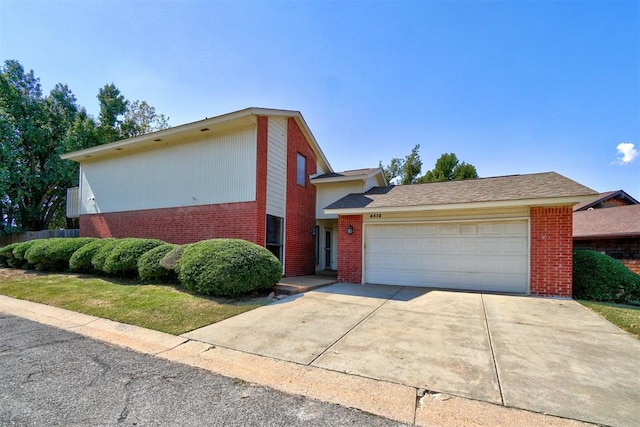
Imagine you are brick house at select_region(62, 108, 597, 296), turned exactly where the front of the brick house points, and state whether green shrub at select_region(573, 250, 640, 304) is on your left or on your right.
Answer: on your left

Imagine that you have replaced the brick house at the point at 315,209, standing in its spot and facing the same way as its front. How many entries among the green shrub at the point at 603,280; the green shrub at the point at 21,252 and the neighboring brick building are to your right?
1

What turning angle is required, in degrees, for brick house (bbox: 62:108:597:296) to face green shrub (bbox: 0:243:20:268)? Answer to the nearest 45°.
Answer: approximately 90° to its right

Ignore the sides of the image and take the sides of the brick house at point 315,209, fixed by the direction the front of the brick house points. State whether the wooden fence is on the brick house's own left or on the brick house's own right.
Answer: on the brick house's own right

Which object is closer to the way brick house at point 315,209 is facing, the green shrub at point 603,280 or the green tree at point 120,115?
the green shrub

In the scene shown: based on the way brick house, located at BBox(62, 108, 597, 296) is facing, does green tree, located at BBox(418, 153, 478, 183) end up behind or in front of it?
behind

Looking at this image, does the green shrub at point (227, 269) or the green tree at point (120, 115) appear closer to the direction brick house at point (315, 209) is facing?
the green shrub

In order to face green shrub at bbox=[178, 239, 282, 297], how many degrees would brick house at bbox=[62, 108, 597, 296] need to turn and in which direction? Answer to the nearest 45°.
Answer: approximately 45° to its right

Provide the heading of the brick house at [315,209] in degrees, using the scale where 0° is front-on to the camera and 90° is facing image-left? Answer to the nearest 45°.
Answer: approximately 0°

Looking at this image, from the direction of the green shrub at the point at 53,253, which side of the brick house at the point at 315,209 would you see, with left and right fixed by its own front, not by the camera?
right

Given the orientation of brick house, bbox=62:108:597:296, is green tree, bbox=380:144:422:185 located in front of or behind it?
behind

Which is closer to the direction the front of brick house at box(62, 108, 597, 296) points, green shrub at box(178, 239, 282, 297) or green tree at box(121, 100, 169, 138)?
the green shrub

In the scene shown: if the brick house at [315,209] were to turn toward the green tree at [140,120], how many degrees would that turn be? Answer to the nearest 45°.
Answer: approximately 135° to its right

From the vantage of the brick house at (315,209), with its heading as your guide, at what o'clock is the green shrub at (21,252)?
The green shrub is roughly at 3 o'clock from the brick house.
